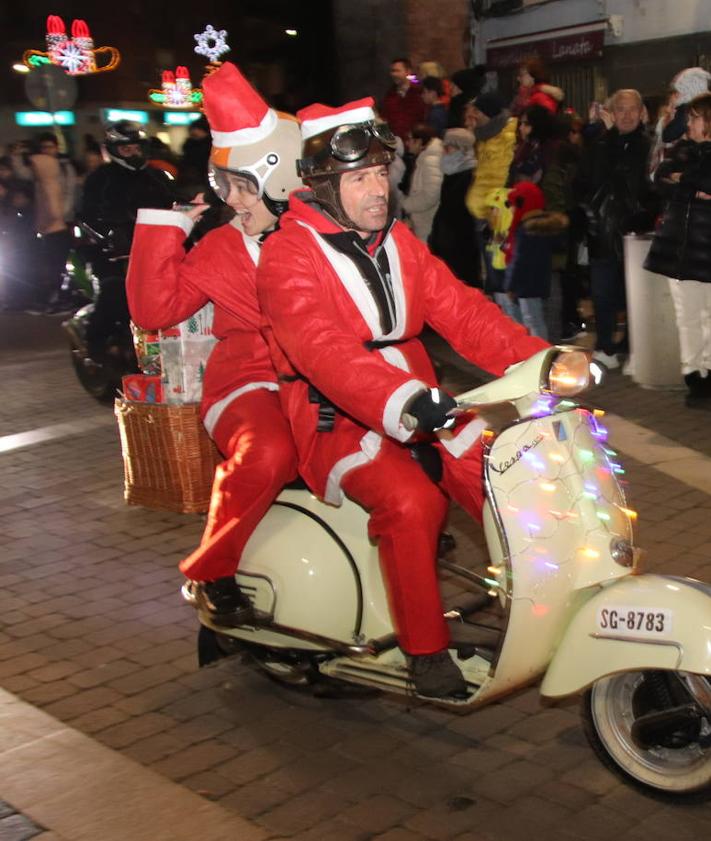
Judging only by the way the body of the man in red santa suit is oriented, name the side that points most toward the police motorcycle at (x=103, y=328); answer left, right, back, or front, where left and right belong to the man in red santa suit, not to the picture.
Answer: back

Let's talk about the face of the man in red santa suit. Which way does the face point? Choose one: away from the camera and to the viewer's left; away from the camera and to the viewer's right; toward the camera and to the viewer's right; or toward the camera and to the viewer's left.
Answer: toward the camera and to the viewer's right

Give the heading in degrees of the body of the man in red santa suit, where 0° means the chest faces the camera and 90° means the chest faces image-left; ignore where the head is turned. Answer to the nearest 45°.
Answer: approximately 315°

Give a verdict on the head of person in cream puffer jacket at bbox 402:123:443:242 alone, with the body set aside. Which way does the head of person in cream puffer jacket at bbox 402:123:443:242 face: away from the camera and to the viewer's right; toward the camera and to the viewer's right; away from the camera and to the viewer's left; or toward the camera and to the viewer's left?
toward the camera and to the viewer's left

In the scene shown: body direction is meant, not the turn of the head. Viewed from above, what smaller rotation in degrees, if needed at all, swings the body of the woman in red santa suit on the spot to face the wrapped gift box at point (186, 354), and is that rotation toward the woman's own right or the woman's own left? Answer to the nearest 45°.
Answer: approximately 135° to the woman's own left

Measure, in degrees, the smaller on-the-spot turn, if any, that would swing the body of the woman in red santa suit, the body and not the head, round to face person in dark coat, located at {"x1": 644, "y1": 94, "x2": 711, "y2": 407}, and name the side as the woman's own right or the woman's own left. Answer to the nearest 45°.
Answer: approximately 90° to the woman's own left

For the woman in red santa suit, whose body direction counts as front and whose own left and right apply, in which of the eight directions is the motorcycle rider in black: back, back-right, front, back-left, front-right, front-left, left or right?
back-left

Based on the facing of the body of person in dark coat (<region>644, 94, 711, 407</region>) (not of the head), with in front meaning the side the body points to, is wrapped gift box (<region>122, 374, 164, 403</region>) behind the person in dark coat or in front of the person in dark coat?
in front

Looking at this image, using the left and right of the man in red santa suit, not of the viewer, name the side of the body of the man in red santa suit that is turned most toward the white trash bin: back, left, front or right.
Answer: left

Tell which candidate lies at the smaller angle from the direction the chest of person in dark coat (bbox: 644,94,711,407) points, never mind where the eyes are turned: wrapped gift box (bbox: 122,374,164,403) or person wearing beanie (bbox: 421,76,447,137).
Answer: the wrapped gift box

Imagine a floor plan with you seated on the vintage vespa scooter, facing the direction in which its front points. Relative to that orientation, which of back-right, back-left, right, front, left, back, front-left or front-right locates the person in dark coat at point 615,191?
back-left

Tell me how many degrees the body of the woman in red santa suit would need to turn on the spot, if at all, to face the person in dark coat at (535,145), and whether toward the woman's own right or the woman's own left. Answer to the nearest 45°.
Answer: approximately 90° to the woman's own left

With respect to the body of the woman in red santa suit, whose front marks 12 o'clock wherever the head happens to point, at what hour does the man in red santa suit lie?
The man in red santa suit is roughly at 1 o'clock from the woman in red santa suit.

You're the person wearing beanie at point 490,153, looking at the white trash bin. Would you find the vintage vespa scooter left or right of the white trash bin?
right
